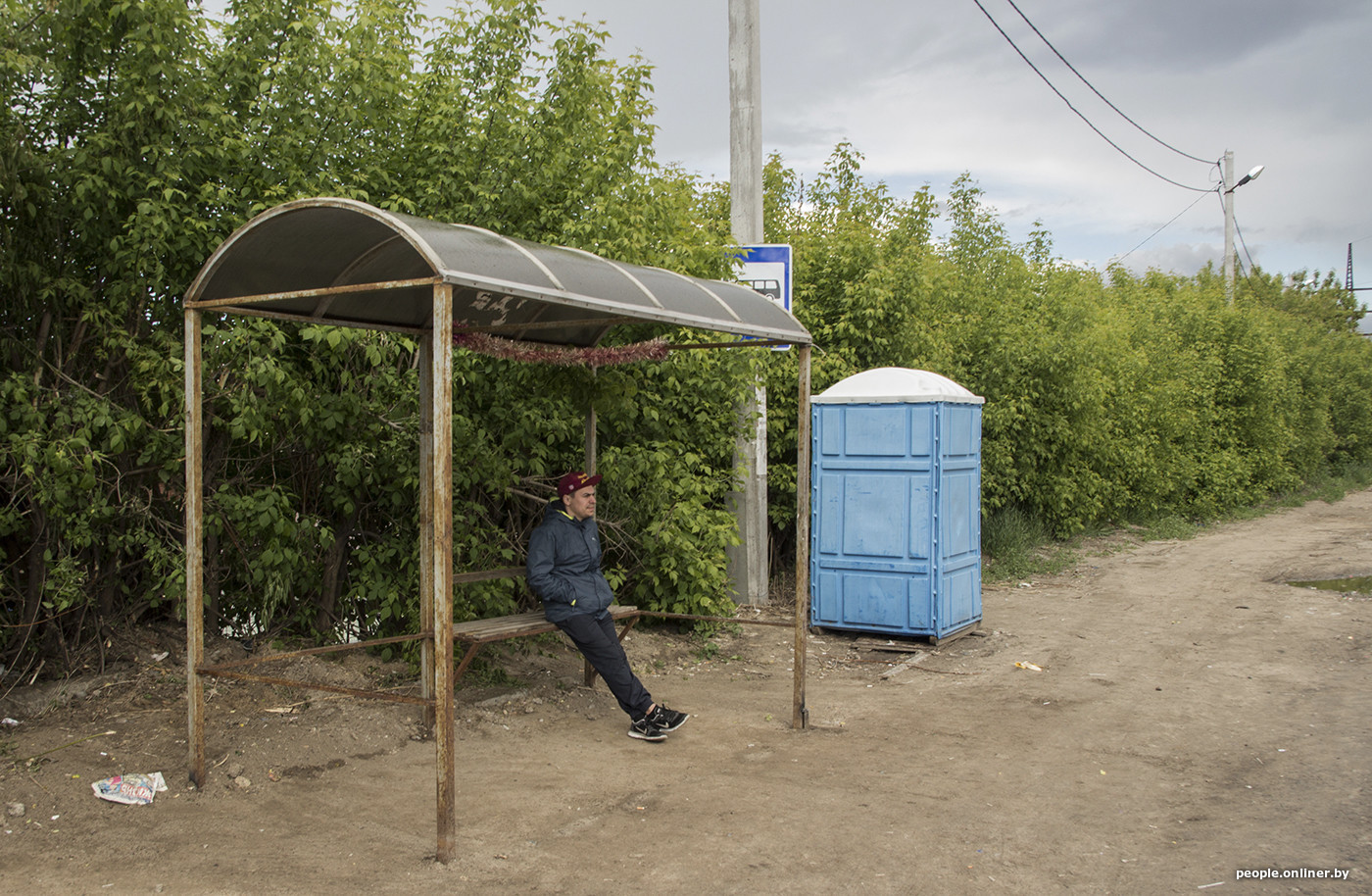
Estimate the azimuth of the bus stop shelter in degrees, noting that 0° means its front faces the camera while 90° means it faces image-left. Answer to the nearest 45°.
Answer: approximately 315°

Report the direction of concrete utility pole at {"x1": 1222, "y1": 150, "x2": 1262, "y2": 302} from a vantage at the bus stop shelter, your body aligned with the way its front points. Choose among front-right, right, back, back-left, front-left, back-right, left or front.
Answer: left

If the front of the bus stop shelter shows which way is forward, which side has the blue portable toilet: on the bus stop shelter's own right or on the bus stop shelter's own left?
on the bus stop shelter's own left

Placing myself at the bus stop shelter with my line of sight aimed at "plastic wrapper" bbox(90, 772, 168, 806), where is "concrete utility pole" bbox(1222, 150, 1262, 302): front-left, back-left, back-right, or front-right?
back-right

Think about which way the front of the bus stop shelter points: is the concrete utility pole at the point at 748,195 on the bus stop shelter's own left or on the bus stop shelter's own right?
on the bus stop shelter's own left
